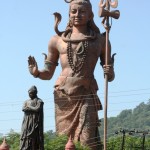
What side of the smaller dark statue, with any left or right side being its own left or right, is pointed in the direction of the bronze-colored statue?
back

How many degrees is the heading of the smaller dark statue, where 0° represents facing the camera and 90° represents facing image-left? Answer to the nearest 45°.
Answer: approximately 45°
